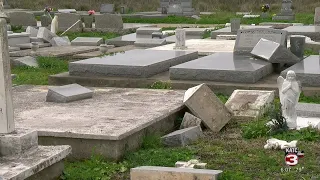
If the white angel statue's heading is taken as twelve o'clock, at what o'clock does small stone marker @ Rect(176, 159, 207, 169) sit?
The small stone marker is roughly at 1 o'clock from the white angel statue.

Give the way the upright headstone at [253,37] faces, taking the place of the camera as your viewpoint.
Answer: facing the viewer

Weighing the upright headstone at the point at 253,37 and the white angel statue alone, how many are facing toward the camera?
2

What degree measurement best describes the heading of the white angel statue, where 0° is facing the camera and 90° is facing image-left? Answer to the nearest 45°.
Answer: approximately 0°

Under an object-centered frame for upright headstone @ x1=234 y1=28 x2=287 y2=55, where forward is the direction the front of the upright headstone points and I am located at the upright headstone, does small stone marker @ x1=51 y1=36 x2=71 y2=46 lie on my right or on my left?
on my right

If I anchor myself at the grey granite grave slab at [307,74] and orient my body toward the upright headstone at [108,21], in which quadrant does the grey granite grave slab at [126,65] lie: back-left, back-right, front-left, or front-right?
front-left

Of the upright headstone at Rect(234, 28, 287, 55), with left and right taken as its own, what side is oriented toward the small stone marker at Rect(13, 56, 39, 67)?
right

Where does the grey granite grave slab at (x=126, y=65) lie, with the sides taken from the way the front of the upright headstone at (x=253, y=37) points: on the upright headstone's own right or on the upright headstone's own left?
on the upright headstone's own right

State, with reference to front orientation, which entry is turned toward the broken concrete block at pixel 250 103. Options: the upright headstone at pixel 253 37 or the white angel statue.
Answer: the upright headstone

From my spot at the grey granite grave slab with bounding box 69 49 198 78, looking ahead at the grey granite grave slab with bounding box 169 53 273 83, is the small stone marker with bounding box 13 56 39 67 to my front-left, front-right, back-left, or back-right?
back-left

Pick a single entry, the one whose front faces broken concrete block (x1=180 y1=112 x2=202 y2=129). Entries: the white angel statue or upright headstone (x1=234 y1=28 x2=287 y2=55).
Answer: the upright headstone

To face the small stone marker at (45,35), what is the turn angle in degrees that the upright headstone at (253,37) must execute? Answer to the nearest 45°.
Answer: approximately 135° to its right

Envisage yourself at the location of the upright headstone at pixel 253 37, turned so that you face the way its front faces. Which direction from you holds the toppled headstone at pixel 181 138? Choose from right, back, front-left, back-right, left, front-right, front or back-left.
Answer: front

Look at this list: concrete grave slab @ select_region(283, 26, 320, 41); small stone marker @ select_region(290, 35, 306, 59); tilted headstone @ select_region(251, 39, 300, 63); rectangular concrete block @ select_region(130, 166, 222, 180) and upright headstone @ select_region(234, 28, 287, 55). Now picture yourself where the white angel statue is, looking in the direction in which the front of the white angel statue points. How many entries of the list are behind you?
4

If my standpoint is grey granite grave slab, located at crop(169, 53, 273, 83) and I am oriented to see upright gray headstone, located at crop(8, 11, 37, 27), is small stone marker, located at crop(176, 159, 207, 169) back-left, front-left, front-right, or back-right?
back-left

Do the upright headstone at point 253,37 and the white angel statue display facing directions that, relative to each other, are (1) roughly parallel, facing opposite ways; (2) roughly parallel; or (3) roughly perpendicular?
roughly parallel

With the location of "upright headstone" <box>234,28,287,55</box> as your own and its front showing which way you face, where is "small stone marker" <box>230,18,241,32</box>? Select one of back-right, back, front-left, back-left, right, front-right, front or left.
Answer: back

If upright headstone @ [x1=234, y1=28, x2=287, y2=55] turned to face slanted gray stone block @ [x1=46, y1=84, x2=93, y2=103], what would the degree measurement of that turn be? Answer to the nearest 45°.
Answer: approximately 45° to its right

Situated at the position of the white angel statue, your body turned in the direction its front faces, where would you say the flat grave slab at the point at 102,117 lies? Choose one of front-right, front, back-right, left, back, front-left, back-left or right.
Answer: right

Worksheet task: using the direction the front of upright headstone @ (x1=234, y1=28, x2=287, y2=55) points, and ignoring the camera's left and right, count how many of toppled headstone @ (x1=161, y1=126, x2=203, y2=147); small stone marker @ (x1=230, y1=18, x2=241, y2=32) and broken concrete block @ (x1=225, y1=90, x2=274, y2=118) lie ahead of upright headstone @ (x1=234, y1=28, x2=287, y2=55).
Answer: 2
